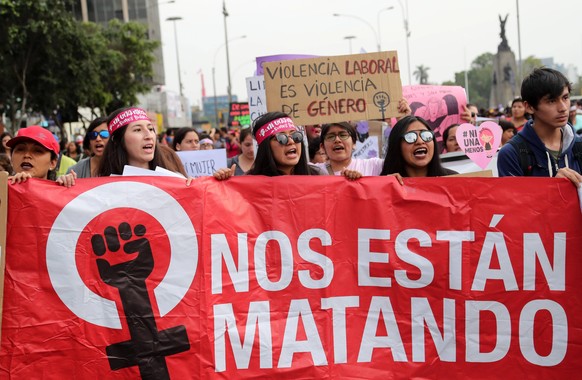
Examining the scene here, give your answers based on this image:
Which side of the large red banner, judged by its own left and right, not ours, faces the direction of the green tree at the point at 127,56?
back

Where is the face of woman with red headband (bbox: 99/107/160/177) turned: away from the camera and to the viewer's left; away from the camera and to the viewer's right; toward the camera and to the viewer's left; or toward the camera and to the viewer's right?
toward the camera and to the viewer's right

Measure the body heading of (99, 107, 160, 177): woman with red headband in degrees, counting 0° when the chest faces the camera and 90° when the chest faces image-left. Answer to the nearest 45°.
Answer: approximately 315°

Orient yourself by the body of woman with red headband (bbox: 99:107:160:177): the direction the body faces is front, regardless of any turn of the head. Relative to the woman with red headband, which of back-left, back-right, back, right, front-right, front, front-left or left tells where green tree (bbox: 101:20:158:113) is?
back-left

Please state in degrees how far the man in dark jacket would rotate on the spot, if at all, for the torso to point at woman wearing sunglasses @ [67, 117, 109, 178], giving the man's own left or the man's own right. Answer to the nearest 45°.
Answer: approximately 135° to the man's own right

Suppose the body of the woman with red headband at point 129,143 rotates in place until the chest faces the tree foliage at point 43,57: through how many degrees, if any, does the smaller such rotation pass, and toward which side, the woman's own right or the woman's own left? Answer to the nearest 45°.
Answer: approximately 135° to the woman's own left

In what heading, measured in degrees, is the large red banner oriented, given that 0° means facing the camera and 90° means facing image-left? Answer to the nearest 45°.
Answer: approximately 0°

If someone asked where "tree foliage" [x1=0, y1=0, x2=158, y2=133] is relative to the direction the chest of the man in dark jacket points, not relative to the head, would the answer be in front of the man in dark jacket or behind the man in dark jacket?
behind
